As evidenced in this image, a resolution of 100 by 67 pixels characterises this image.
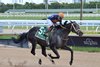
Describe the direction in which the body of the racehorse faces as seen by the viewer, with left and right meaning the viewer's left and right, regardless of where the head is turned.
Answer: facing to the right of the viewer
